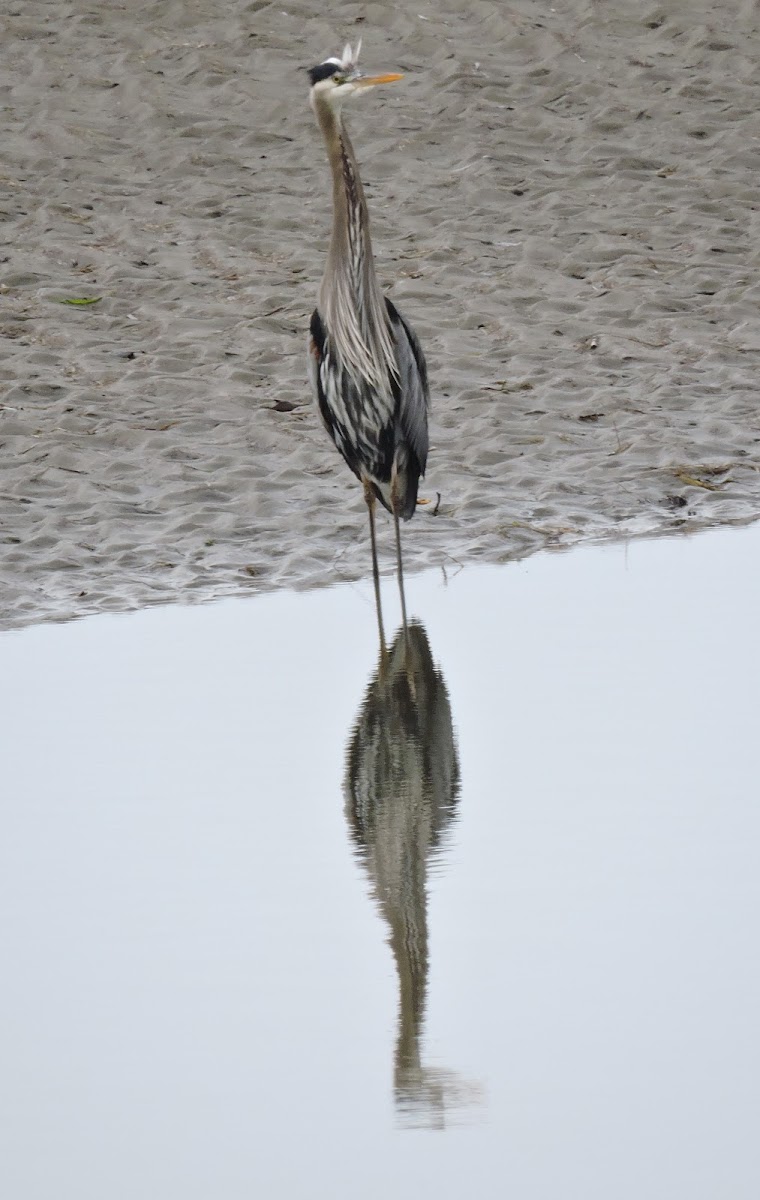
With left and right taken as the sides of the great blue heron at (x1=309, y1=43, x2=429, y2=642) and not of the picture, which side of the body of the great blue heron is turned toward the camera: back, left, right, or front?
front
